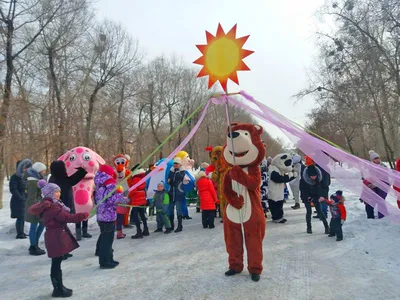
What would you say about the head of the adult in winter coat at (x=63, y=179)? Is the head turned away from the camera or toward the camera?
away from the camera

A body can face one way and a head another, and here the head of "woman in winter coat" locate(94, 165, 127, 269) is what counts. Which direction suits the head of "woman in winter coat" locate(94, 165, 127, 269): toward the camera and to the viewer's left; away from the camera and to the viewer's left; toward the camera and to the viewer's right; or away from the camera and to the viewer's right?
away from the camera and to the viewer's right

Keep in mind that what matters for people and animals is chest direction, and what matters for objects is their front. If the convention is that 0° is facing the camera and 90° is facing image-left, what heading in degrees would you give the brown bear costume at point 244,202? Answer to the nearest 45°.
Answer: approximately 45°

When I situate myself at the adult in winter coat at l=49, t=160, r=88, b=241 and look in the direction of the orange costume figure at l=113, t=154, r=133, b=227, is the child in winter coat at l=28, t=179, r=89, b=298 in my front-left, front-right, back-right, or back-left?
back-right

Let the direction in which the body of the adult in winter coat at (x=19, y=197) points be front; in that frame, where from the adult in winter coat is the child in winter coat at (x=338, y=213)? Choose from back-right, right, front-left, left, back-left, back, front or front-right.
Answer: front-right

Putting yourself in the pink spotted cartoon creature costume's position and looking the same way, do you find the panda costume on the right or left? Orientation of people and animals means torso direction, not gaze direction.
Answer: on its left

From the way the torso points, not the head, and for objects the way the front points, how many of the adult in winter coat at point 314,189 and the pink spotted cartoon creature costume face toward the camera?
2

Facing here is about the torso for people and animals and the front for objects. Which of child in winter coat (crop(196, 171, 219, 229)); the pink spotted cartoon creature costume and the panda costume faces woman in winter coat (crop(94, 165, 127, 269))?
the pink spotted cartoon creature costume

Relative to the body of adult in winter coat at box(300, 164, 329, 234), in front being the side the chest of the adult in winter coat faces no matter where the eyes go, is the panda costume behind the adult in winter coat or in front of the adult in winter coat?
behind

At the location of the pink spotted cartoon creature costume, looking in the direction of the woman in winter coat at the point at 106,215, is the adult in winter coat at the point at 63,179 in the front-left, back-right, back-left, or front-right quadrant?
front-right

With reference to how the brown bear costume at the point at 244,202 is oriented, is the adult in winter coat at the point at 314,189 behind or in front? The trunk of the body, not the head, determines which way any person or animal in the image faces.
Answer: behind

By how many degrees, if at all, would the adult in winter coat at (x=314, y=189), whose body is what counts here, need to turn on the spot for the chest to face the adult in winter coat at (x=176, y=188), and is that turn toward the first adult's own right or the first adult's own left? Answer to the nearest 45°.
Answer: approximately 90° to the first adult's own right

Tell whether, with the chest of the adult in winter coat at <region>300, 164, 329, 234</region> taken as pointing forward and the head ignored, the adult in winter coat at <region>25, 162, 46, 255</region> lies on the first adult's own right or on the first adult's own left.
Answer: on the first adult's own right
